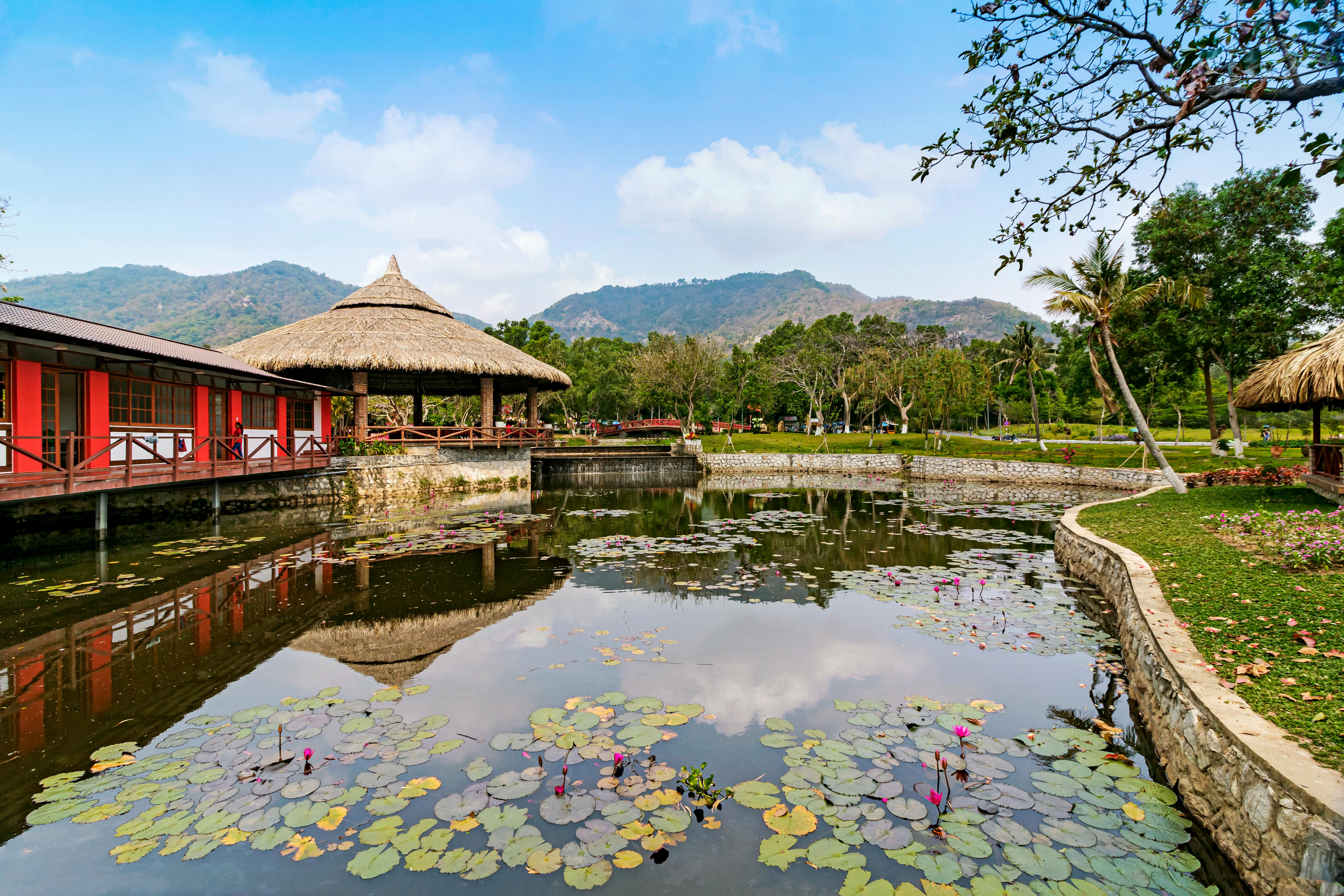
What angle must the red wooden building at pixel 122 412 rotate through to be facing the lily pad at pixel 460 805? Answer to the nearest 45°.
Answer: approximately 45° to its right

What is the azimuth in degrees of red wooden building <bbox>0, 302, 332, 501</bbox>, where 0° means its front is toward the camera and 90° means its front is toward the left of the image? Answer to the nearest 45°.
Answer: approximately 315°

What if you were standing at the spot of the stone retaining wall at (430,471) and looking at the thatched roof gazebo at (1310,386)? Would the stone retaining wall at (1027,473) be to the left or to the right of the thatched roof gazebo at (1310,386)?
left

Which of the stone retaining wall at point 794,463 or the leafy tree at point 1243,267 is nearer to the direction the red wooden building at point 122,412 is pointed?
the leafy tree

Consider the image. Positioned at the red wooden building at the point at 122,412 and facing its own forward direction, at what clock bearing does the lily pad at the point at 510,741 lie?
The lily pad is roughly at 1 o'clock from the red wooden building.
